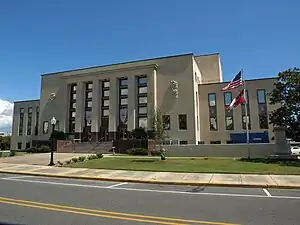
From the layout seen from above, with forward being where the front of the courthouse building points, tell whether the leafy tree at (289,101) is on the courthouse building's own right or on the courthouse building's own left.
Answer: on the courthouse building's own left

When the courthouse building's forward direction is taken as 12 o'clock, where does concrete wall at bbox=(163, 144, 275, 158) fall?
The concrete wall is roughly at 10 o'clock from the courthouse building.

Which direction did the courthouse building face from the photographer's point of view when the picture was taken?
facing the viewer and to the left of the viewer

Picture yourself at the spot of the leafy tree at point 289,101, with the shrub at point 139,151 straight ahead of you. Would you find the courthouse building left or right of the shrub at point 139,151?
right

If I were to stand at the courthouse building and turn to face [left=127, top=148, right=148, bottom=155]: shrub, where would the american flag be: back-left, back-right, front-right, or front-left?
front-left

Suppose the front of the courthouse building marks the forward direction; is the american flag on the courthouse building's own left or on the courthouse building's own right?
on the courthouse building's own left

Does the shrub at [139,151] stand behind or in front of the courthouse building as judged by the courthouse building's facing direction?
in front
